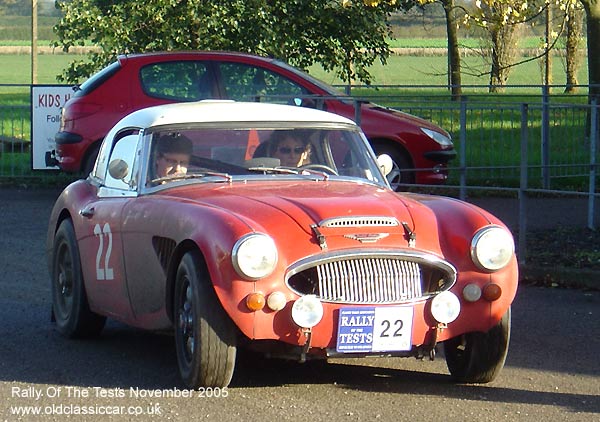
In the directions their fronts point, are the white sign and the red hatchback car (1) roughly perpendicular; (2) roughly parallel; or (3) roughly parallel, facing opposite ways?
roughly perpendicular

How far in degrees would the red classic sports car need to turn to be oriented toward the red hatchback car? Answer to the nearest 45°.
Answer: approximately 135° to its left

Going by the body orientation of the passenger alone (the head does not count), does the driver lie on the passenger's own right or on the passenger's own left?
on the passenger's own left

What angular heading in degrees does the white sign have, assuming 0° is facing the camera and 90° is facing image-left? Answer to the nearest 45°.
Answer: approximately 0°

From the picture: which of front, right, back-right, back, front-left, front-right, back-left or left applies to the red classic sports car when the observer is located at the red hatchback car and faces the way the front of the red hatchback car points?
right

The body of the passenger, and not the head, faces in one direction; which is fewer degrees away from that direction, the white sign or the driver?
the driver

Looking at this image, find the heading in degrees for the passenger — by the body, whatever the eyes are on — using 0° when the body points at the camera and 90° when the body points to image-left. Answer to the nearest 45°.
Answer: approximately 315°

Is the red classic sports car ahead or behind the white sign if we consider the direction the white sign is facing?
ahead

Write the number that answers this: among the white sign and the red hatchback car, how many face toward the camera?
1

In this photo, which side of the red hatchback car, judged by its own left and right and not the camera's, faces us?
right
